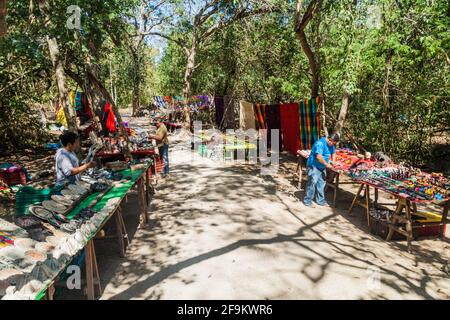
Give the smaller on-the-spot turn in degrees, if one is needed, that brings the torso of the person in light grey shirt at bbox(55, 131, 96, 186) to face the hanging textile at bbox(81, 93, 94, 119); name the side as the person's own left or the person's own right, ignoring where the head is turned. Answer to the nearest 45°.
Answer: approximately 90° to the person's own left

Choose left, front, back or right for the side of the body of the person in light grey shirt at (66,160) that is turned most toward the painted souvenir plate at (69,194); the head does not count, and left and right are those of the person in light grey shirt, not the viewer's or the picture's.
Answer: right

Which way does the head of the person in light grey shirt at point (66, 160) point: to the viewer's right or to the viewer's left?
to the viewer's right

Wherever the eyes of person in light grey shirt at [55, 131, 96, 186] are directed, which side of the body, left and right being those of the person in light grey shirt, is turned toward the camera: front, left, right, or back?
right
